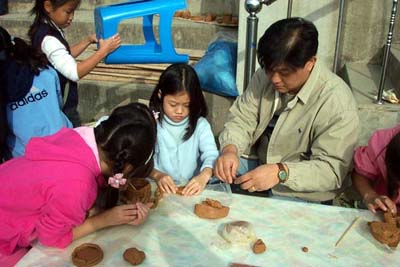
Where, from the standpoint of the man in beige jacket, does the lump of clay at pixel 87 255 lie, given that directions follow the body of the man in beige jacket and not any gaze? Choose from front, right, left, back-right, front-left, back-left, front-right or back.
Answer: front

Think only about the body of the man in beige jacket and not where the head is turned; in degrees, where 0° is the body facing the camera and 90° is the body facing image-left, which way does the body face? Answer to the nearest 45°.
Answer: approximately 45°

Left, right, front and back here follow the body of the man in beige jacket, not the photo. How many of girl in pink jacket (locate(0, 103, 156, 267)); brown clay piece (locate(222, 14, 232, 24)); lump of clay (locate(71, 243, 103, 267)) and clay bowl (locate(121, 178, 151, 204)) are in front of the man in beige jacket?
3

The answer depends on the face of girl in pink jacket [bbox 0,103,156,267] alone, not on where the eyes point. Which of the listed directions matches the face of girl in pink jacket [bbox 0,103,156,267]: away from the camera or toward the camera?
away from the camera

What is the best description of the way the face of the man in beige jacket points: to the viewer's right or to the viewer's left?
to the viewer's left

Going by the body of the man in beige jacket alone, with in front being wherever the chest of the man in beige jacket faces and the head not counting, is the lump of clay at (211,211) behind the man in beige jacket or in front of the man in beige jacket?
in front

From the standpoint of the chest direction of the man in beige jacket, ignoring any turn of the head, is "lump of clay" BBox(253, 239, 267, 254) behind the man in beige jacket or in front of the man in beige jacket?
in front

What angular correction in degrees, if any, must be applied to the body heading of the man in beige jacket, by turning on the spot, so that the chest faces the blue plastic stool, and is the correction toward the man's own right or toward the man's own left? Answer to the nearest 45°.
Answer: approximately 90° to the man's own right

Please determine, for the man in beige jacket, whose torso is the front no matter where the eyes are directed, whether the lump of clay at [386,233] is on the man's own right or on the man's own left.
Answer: on the man's own left

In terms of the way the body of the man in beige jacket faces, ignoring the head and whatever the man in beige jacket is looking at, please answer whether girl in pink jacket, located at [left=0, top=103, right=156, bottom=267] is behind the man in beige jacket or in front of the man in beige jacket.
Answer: in front

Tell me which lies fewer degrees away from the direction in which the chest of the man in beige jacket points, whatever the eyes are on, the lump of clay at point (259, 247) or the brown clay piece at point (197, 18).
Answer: the lump of clay
